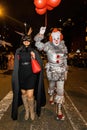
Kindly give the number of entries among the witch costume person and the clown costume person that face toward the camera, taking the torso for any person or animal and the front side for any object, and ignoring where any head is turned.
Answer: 2

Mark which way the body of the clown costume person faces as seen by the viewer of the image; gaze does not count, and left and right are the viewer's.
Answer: facing the viewer

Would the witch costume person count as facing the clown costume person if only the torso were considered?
no

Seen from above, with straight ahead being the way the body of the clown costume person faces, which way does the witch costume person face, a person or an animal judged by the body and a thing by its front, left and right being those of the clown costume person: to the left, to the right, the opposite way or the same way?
the same way

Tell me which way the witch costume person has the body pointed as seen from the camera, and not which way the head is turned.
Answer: toward the camera
